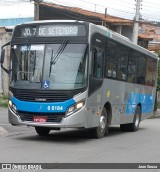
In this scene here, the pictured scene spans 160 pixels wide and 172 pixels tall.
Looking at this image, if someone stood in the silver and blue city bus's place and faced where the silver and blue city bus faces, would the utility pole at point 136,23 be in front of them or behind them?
behind

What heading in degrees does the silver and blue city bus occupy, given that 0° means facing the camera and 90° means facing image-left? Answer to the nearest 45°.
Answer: approximately 45°
